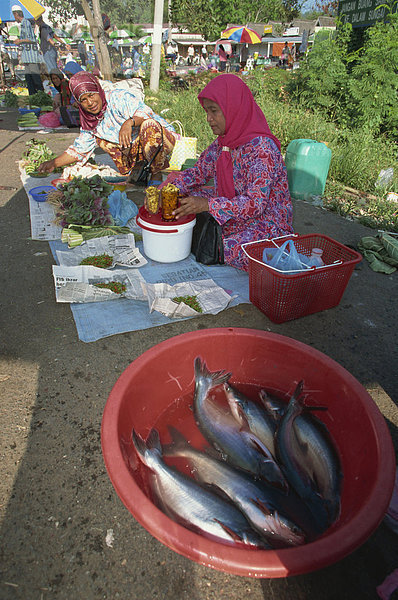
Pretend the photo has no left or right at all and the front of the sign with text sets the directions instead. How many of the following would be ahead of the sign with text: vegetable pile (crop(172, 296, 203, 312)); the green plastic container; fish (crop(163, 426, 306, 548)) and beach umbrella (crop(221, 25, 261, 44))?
3

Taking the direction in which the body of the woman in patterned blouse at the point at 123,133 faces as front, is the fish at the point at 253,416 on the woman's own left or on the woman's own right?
on the woman's own left

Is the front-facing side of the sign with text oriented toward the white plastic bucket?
yes

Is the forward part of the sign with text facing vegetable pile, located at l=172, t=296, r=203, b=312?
yes

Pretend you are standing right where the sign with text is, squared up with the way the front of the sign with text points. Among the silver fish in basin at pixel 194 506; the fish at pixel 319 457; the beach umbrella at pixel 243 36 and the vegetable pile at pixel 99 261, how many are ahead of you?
3

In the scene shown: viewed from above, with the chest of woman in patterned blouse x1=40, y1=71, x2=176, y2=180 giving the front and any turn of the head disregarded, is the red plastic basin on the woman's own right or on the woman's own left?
on the woman's own left

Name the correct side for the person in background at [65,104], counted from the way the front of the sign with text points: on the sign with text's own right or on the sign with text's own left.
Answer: on the sign with text's own right

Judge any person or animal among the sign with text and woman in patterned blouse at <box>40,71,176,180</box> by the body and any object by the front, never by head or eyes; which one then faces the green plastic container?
the sign with text

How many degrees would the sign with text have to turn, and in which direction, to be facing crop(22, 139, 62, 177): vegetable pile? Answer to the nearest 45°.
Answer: approximately 45° to its right
